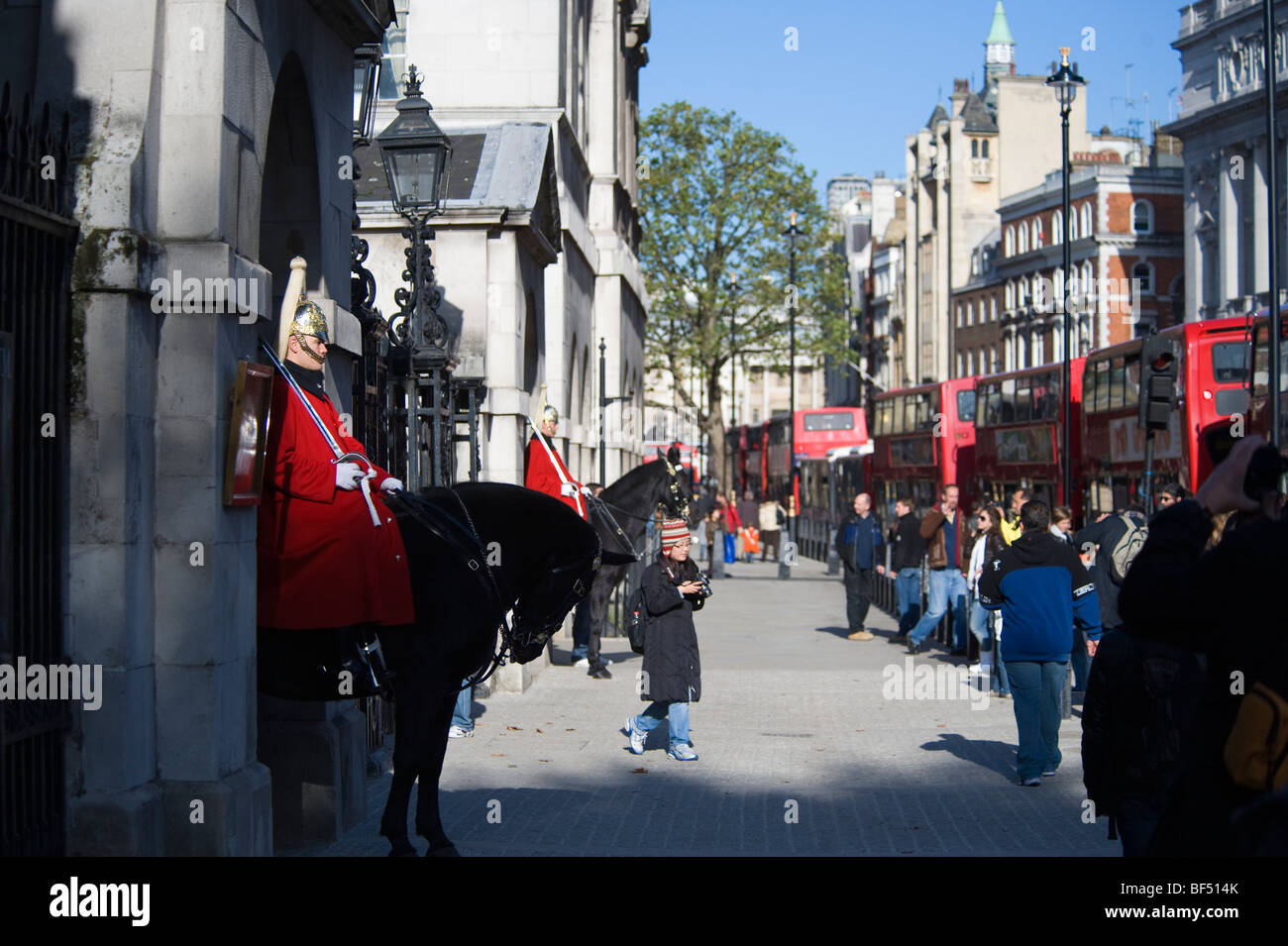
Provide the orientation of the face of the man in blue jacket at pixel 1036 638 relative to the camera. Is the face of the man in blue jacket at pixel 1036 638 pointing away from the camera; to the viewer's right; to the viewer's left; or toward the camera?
away from the camera

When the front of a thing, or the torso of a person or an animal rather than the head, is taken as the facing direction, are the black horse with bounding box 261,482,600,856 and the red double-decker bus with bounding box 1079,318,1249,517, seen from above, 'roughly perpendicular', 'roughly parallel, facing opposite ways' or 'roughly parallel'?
roughly perpendicular

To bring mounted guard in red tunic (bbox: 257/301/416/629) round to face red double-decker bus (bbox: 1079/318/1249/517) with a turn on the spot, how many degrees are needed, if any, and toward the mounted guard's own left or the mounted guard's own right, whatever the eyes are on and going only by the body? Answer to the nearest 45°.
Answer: approximately 45° to the mounted guard's own left

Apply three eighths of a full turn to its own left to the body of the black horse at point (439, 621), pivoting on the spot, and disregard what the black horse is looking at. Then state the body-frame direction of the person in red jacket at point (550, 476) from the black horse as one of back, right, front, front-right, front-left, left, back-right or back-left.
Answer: front-right

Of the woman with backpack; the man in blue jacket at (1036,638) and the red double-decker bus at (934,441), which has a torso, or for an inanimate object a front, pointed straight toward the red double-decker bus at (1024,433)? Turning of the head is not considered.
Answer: the man in blue jacket

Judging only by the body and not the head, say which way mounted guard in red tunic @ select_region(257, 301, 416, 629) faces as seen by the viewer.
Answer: to the viewer's right

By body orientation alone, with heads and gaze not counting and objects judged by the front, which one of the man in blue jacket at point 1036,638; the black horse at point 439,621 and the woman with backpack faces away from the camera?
the man in blue jacket

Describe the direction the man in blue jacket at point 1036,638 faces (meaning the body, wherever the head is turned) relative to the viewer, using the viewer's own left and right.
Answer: facing away from the viewer

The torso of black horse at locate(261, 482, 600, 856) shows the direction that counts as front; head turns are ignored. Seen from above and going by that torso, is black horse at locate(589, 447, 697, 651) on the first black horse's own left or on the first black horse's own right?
on the first black horse's own left

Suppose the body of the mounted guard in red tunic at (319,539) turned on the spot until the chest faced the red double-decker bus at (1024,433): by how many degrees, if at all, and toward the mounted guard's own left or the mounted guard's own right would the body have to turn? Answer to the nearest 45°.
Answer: approximately 45° to the mounted guard's own left

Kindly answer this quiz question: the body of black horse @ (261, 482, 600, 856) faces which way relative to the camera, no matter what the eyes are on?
to the viewer's right

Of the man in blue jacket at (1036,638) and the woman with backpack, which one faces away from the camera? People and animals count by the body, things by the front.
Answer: the man in blue jacket
